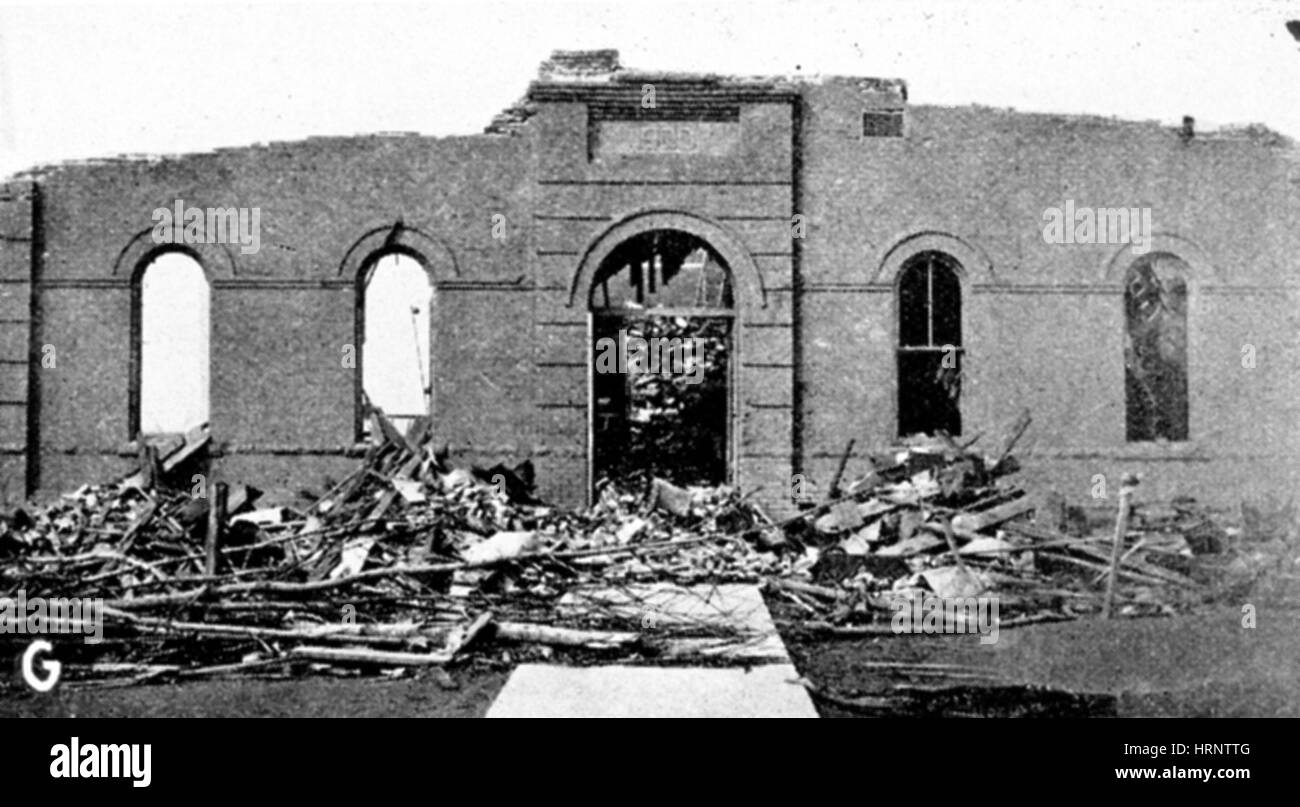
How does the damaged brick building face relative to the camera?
toward the camera

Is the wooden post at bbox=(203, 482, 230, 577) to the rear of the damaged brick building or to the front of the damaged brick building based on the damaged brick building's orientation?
to the front
